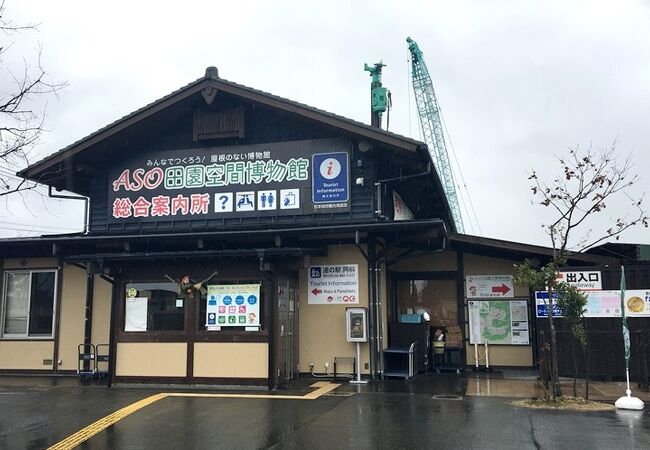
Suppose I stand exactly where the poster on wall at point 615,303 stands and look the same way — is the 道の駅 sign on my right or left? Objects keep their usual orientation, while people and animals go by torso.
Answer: on my right

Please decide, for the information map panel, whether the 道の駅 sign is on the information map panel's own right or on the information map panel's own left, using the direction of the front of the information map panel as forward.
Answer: on the information map panel's own right

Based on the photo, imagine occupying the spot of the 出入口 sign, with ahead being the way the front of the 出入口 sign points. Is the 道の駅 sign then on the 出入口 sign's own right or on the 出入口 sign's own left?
on the 出入口 sign's own right

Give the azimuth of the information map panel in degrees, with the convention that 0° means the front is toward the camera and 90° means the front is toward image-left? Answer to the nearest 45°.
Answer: approximately 0°

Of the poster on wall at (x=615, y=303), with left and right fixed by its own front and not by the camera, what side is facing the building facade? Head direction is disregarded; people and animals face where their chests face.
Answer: right

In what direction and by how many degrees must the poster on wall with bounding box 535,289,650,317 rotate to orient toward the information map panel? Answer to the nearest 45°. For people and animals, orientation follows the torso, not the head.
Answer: approximately 135° to its right

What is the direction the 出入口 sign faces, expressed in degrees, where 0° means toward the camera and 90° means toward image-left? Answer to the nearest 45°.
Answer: approximately 0°
